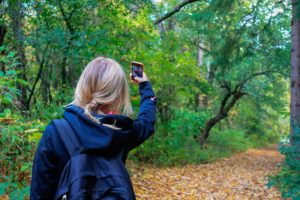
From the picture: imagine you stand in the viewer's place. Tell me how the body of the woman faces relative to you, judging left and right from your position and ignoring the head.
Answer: facing away from the viewer

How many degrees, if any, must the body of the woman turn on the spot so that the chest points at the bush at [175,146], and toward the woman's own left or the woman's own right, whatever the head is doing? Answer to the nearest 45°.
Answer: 0° — they already face it

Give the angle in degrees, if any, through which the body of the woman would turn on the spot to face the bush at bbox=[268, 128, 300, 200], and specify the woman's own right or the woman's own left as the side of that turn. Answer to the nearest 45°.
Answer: approximately 45° to the woman's own right
